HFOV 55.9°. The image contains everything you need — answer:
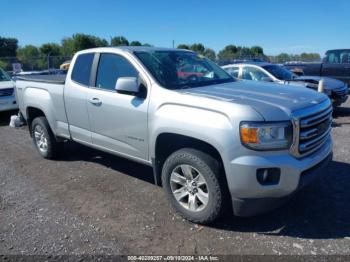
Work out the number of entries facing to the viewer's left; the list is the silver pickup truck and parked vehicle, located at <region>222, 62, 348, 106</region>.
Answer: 0

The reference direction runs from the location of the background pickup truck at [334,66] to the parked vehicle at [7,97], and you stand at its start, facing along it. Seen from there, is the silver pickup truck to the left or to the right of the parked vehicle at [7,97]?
left

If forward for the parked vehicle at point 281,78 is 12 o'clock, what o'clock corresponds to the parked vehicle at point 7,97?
the parked vehicle at point 7,97 is roughly at 4 o'clock from the parked vehicle at point 281,78.

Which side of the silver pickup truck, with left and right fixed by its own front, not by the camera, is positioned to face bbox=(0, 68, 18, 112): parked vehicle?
back

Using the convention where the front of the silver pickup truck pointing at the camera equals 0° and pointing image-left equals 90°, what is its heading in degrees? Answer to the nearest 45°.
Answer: approximately 315°

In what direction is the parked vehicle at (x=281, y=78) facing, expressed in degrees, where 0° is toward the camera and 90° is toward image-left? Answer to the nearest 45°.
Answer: approximately 315°

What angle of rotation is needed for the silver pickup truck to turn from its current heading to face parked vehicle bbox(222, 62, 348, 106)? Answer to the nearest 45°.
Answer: approximately 90° to its left

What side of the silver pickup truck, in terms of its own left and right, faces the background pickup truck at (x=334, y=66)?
left
